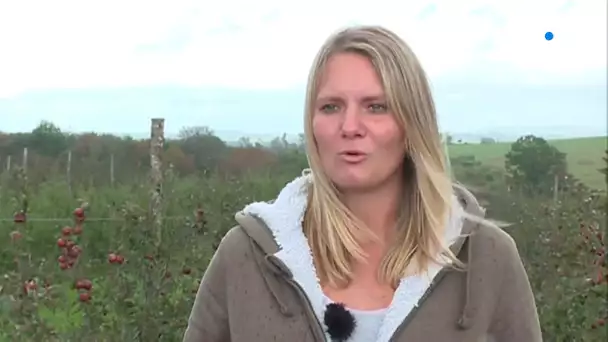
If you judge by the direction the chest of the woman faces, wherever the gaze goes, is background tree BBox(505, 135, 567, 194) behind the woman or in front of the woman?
behind

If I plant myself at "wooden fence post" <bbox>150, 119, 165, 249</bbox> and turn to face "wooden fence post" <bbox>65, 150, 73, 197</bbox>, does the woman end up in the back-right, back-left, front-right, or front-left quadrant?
back-left

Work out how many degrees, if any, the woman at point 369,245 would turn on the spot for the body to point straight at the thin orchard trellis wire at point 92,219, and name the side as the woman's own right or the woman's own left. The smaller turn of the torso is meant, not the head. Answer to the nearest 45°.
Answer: approximately 135° to the woman's own right

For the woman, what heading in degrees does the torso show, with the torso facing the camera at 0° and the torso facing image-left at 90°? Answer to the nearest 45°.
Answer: approximately 0°

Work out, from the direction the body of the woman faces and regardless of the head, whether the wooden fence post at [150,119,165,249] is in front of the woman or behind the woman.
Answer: behind
